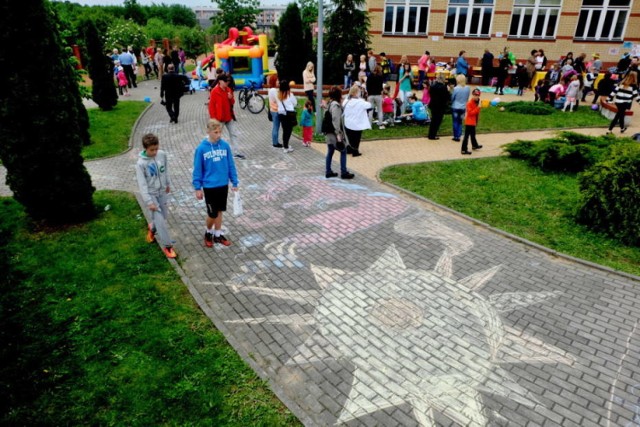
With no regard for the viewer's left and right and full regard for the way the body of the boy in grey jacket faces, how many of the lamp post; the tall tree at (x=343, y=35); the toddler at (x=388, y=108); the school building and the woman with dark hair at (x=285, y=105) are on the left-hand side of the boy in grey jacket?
5

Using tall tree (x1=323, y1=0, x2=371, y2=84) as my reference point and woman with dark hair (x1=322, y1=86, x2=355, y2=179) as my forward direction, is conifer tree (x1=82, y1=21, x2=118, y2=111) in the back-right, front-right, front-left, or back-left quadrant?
front-right

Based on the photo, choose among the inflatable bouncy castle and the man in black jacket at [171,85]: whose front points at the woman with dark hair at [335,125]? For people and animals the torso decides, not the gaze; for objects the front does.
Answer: the inflatable bouncy castle

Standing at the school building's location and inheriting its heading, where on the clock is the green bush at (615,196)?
The green bush is roughly at 12 o'clock from the school building.

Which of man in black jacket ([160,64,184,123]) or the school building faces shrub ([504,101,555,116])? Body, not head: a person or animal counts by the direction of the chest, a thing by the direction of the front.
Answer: the school building

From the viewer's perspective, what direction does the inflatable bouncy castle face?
toward the camera

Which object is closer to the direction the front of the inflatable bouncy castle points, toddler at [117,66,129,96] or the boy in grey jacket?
the boy in grey jacket

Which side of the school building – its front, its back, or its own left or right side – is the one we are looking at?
front

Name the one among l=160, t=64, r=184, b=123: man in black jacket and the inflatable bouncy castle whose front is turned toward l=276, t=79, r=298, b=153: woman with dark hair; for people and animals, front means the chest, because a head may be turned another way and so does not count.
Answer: the inflatable bouncy castle

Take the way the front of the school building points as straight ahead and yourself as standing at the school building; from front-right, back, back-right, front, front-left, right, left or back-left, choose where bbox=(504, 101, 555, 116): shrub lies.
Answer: front

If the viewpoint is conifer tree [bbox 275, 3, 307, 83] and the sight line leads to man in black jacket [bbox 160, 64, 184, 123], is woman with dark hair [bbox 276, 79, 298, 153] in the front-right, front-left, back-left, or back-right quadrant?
front-left

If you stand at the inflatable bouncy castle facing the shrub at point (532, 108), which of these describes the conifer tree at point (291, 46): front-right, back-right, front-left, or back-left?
front-left

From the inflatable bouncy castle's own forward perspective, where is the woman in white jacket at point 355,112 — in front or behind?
in front
